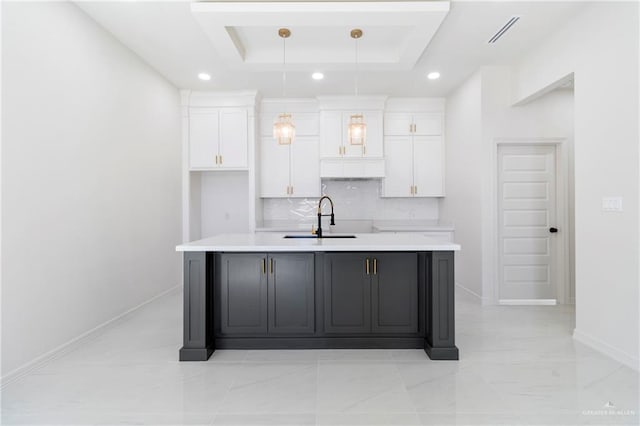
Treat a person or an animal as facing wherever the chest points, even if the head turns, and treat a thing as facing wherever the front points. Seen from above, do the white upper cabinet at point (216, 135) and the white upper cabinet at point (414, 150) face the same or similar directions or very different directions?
same or similar directions

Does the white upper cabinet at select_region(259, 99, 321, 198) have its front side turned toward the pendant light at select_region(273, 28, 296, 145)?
yes

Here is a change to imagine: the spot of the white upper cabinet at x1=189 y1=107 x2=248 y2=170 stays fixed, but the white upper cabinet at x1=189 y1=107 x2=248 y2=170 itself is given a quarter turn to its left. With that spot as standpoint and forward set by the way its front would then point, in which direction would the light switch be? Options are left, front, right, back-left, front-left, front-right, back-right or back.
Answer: front-right

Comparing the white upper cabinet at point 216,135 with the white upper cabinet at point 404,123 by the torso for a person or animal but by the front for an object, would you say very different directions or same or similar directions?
same or similar directions

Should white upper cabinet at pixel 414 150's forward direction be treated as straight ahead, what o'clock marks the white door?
The white door is roughly at 10 o'clock from the white upper cabinet.

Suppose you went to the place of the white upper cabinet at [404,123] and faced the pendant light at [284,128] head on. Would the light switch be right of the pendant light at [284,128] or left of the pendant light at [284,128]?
left

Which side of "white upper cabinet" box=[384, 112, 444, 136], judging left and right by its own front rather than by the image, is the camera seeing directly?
front

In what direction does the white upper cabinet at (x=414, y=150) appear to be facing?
toward the camera

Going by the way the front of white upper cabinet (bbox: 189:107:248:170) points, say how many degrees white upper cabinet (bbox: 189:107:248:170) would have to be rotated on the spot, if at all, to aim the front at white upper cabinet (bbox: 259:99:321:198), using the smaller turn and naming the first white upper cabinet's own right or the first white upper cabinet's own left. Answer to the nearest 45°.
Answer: approximately 90° to the first white upper cabinet's own left

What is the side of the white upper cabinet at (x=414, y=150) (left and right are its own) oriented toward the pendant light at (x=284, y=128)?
front

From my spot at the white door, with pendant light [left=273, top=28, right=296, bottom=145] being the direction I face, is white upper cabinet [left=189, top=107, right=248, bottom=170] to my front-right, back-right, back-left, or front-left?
front-right

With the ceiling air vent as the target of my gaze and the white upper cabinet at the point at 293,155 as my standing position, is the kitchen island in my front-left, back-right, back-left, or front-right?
front-right

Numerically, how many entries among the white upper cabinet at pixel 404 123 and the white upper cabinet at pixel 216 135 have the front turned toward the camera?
2

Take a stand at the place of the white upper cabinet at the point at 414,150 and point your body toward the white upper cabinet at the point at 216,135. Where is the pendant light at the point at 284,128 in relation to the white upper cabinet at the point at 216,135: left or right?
left

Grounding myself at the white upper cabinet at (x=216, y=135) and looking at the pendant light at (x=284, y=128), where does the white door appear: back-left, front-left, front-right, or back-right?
front-left

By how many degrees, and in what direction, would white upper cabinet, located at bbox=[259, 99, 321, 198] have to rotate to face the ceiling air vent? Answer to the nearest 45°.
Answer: approximately 45° to its left

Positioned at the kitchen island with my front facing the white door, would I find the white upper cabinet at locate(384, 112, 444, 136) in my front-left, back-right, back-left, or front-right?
front-left

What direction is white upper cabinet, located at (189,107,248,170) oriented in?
toward the camera
